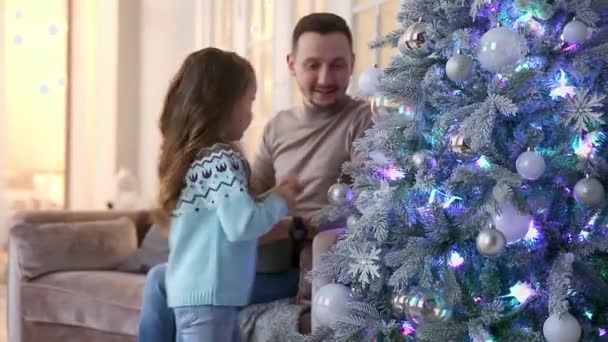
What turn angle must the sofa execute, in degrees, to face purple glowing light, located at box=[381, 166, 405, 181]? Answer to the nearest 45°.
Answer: approximately 45° to its left

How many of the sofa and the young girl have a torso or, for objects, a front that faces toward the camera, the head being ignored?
1

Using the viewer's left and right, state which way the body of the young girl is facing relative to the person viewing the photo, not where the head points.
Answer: facing away from the viewer and to the right of the viewer

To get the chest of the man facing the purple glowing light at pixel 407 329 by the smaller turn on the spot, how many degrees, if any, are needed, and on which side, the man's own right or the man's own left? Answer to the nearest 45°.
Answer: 0° — they already face it

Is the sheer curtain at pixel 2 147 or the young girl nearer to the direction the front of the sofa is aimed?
the young girl

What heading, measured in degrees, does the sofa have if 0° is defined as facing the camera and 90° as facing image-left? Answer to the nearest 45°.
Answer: approximately 0°

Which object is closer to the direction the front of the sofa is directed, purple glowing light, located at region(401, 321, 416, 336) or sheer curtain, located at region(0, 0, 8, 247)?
the purple glowing light

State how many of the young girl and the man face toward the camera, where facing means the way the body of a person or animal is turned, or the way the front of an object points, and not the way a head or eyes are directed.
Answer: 1
